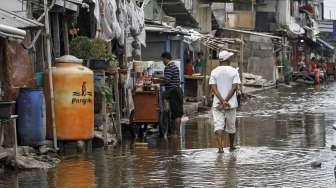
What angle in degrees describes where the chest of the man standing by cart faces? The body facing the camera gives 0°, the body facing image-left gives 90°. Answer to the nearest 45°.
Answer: approximately 90°

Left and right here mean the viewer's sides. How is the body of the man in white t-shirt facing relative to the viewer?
facing away from the viewer

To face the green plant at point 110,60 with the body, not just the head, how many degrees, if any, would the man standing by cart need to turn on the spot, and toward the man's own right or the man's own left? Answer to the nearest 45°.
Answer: approximately 45° to the man's own left

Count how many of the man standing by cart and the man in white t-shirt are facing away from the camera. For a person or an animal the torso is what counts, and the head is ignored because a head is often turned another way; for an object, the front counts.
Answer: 1

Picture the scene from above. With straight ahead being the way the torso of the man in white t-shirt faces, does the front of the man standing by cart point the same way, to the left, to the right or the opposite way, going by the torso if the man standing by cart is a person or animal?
to the left

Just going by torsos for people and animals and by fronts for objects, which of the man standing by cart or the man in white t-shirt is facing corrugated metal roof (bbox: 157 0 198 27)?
the man in white t-shirt

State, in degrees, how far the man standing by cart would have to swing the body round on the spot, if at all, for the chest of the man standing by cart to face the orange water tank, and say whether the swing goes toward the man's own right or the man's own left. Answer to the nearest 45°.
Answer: approximately 45° to the man's own left

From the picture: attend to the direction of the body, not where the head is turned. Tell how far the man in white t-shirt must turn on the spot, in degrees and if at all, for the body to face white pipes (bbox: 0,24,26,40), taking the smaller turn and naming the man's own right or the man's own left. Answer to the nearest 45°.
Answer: approximately 135° to the man's own left

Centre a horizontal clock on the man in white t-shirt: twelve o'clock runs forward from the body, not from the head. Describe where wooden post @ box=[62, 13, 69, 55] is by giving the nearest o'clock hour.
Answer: The wooden post is roughly at 10 o'clock from the man in white t-shirt.

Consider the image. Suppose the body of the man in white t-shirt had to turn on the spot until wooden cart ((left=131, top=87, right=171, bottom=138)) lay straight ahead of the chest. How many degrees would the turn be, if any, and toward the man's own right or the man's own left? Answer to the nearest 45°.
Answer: approximately 45° to the man's own left

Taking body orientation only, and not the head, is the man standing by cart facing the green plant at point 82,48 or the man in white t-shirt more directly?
the green plant

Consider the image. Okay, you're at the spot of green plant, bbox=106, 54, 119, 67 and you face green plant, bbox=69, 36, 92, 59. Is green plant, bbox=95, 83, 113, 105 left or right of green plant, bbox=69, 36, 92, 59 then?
left

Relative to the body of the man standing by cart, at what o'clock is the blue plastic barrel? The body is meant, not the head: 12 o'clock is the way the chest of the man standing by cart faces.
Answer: The blue plastic barrel is roughly at 10 o'clock from the man standing by cart.

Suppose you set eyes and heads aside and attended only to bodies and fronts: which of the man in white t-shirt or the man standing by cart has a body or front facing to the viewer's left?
the man standing by cart
